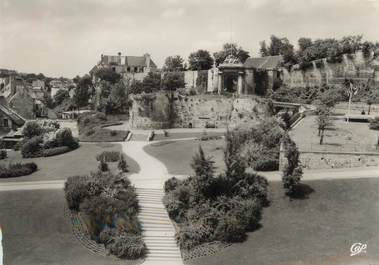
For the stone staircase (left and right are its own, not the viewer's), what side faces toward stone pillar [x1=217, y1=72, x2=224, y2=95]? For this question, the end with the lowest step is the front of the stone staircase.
back

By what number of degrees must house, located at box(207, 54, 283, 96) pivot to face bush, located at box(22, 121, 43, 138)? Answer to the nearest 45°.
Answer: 0° — it already faces it

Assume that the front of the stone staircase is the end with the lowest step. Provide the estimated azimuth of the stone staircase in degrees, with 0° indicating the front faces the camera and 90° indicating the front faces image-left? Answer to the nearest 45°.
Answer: approximately 0°

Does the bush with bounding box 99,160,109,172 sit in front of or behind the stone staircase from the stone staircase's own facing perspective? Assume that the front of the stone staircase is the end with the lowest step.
behind

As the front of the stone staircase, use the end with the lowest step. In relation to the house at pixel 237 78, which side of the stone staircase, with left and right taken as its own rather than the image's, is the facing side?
back

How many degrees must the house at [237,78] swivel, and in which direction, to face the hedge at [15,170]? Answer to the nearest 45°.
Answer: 0° — it already faces it

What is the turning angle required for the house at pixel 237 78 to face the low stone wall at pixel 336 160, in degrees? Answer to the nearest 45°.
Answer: approximately 45° to its left

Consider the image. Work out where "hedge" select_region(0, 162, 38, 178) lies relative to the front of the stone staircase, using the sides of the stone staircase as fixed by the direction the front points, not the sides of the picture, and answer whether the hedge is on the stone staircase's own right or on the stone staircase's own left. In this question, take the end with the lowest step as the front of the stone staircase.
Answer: on the stone staircase's own right

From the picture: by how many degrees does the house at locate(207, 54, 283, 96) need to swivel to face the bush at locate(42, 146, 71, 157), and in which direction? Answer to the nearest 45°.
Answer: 0° — it already faces it

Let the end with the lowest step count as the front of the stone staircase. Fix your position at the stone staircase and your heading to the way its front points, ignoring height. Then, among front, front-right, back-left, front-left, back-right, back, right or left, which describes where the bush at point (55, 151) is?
back-right

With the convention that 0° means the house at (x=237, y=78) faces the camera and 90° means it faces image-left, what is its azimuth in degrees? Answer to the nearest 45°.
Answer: approximately 45°
